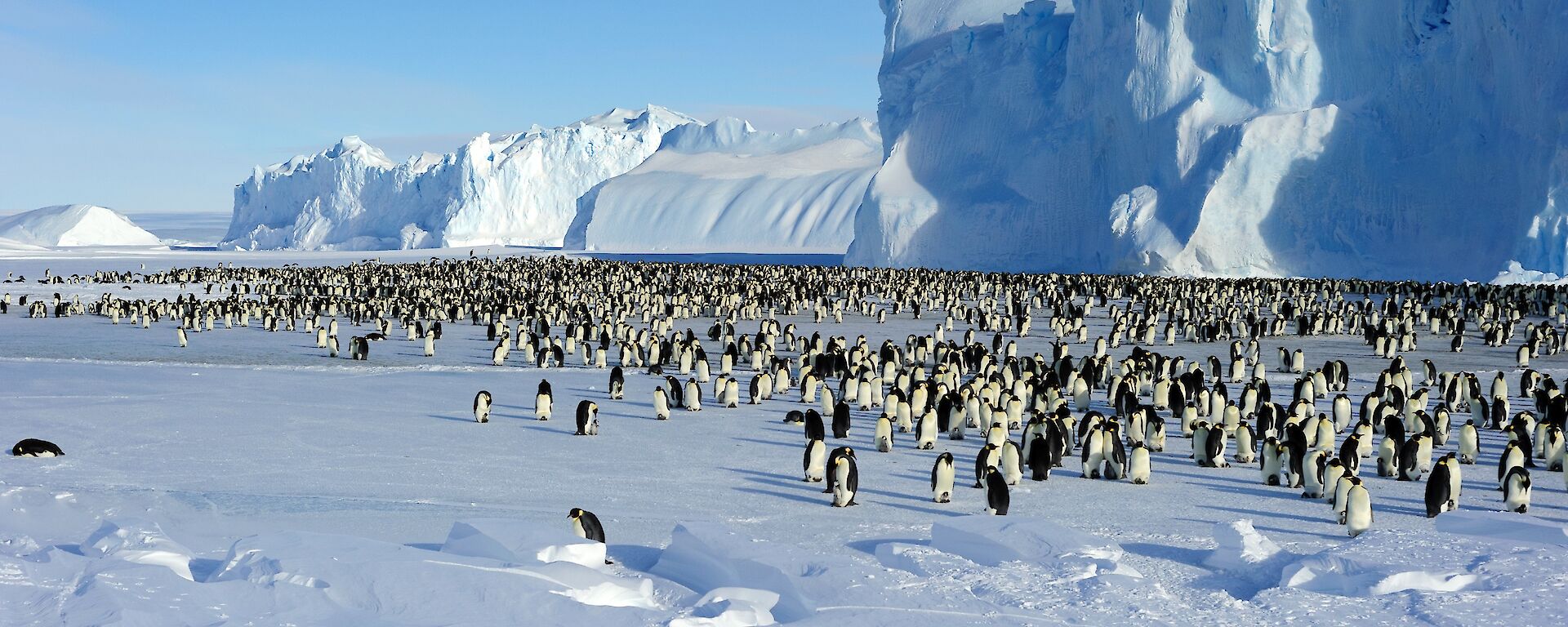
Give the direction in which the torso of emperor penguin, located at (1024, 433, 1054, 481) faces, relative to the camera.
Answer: away from the camera

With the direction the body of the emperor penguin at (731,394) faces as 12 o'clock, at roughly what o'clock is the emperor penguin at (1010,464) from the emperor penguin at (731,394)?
the emperor penguin at (1010,464) is roughly at 11 o'clock from the emperor penguin at (731,394).

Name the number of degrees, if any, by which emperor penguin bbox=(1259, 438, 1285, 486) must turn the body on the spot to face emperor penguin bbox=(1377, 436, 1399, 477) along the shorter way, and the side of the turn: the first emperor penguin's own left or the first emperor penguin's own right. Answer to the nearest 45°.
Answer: approximately 90° to the first emperor penguin's own left

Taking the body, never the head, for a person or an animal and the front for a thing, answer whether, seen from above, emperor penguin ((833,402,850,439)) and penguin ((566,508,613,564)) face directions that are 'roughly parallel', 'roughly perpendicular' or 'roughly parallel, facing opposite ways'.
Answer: roughly perpendicular
